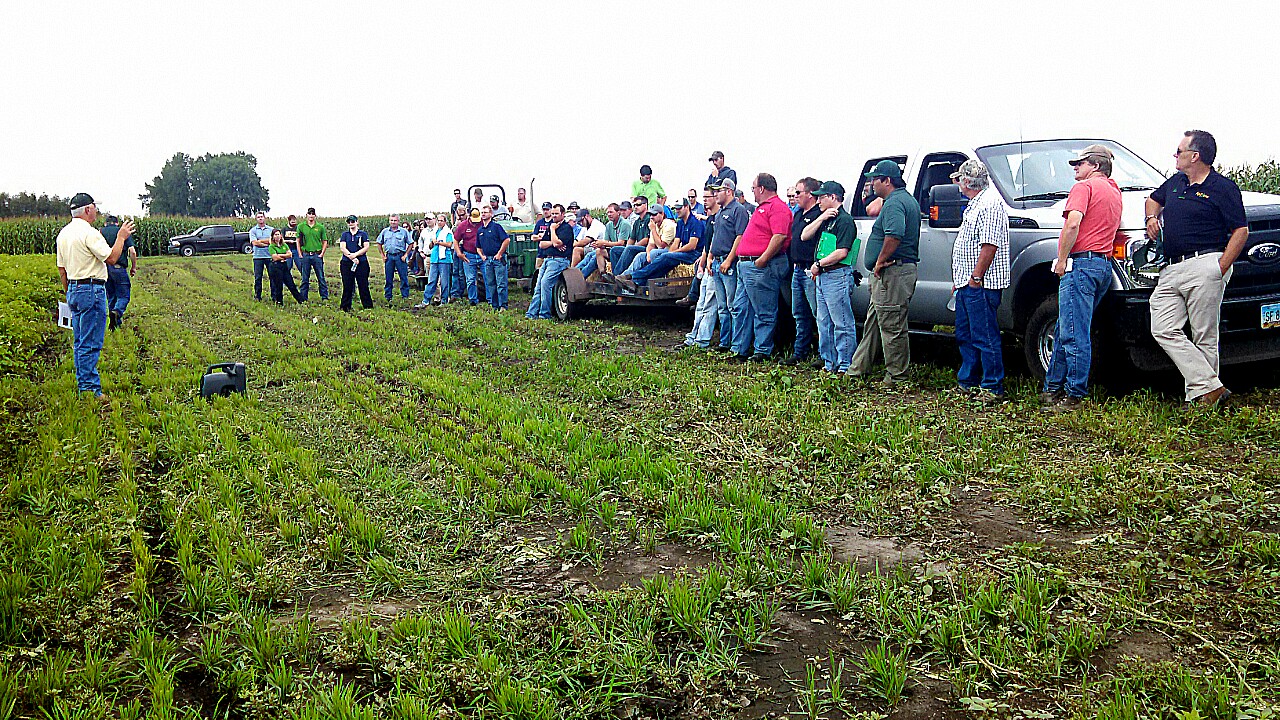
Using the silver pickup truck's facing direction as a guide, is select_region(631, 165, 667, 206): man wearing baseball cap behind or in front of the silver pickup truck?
behind

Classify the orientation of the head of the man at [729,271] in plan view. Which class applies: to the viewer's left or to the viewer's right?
to the viewer's left

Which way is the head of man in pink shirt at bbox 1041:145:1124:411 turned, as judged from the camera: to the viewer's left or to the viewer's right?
to the viewer's left

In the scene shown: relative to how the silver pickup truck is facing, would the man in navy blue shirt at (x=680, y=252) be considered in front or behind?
behind

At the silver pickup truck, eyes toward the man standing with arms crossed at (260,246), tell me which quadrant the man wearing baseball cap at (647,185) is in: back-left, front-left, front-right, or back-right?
front-right

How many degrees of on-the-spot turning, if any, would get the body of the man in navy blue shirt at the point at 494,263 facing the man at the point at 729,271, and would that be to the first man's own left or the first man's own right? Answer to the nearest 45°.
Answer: approximately 45° to the first man's own left

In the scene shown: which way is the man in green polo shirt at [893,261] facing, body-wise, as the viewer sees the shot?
to the viewer's left

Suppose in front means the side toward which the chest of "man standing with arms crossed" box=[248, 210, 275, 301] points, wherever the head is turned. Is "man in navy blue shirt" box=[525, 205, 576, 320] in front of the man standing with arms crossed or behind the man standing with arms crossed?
in front

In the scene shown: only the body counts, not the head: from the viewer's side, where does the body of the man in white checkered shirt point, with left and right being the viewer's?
facing to the left of the viewer

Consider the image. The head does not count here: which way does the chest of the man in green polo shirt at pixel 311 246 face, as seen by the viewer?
toward the camera

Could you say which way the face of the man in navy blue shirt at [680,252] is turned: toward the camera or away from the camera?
toward the camera

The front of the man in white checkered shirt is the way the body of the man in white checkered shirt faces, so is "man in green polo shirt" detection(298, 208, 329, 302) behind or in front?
in front

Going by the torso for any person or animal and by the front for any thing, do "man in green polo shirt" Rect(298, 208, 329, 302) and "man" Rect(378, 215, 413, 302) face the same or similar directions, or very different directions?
same or similar directions

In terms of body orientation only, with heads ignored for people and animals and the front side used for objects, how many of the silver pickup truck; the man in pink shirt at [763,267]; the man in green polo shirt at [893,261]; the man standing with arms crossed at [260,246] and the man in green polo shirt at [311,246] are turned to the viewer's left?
2

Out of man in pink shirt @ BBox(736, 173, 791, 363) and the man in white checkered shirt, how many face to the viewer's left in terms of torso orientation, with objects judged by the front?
2

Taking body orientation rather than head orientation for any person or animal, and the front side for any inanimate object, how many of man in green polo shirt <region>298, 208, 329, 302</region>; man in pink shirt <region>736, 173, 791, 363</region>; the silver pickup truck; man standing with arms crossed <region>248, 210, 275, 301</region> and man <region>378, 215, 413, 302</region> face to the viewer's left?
1

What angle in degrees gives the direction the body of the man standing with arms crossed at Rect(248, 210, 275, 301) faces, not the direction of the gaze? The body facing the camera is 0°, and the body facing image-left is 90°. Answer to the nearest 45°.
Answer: approximately 0°
